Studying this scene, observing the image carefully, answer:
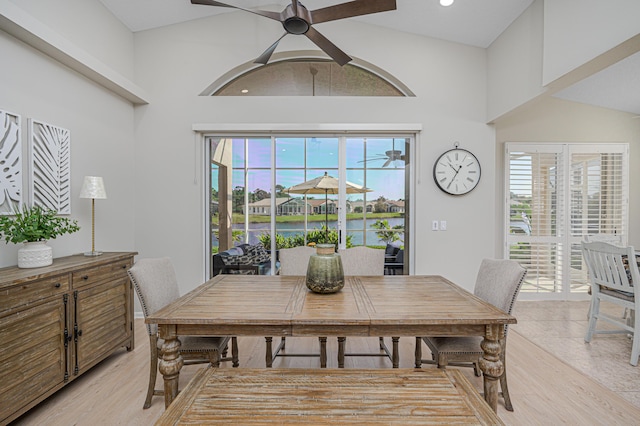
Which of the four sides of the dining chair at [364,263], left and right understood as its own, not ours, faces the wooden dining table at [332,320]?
front

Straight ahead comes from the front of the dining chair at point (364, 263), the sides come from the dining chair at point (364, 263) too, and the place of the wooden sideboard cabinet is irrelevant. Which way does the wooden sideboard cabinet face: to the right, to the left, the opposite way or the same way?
to the left

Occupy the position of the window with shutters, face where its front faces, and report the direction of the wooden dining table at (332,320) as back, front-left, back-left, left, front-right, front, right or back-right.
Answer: front

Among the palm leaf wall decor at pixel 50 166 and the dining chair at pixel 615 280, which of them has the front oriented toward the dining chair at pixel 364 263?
the palm leaf wall decor

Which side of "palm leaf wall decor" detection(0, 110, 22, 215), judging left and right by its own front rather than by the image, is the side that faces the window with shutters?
front

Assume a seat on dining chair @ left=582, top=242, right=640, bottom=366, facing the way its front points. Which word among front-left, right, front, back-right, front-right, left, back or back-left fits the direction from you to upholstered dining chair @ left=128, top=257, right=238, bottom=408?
back

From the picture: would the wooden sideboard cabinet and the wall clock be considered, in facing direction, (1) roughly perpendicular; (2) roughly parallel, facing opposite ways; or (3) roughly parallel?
roughly perpendicular

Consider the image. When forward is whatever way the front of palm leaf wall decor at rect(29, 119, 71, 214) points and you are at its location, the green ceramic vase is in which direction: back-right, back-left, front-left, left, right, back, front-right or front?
front

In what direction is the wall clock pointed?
toward the camera

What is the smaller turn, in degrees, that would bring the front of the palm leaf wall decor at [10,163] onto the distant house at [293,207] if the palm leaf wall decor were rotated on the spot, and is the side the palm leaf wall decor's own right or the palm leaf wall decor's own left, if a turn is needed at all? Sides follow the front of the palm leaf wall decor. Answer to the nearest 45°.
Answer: approximately 45° to the palm leaf wall decor's own left

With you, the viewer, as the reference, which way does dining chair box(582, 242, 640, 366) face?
facing away from the viewer and to the right of the viewer

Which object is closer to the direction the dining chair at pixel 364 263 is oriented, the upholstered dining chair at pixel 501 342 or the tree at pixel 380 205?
the upholstered dining chair

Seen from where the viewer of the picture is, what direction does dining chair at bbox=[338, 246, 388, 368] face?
facing the viewer

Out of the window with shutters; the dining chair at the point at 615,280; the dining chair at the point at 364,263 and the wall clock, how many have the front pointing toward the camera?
3

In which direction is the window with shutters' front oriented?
toward the camera

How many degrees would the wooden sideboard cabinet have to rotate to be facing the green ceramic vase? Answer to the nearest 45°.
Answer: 0° — it already faces it

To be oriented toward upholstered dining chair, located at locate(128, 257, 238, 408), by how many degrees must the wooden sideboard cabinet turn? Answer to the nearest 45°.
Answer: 0° — it already faces it

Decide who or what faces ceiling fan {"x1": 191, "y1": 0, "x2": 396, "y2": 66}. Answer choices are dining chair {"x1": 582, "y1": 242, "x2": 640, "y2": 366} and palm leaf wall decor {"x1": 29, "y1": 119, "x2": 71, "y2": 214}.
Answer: the palm leaf wall decor
